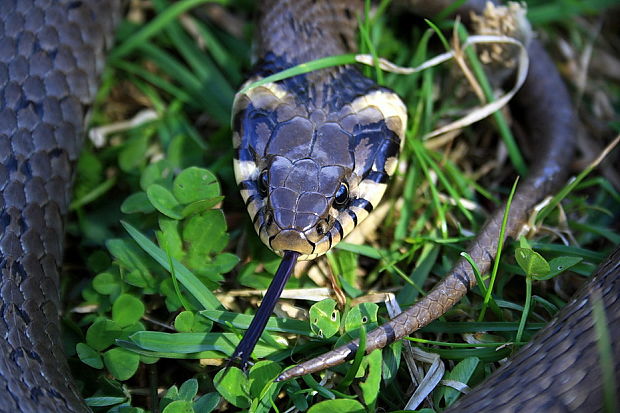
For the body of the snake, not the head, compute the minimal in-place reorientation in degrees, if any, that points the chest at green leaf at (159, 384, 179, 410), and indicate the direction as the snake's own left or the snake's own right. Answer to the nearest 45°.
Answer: approximately 45° to the snake's own right

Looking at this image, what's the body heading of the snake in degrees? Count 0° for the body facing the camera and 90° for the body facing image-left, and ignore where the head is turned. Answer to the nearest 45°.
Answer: approximately 0°

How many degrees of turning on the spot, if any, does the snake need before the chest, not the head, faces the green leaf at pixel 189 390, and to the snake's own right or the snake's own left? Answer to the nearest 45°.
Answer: approximately 45° to the snake's own right
